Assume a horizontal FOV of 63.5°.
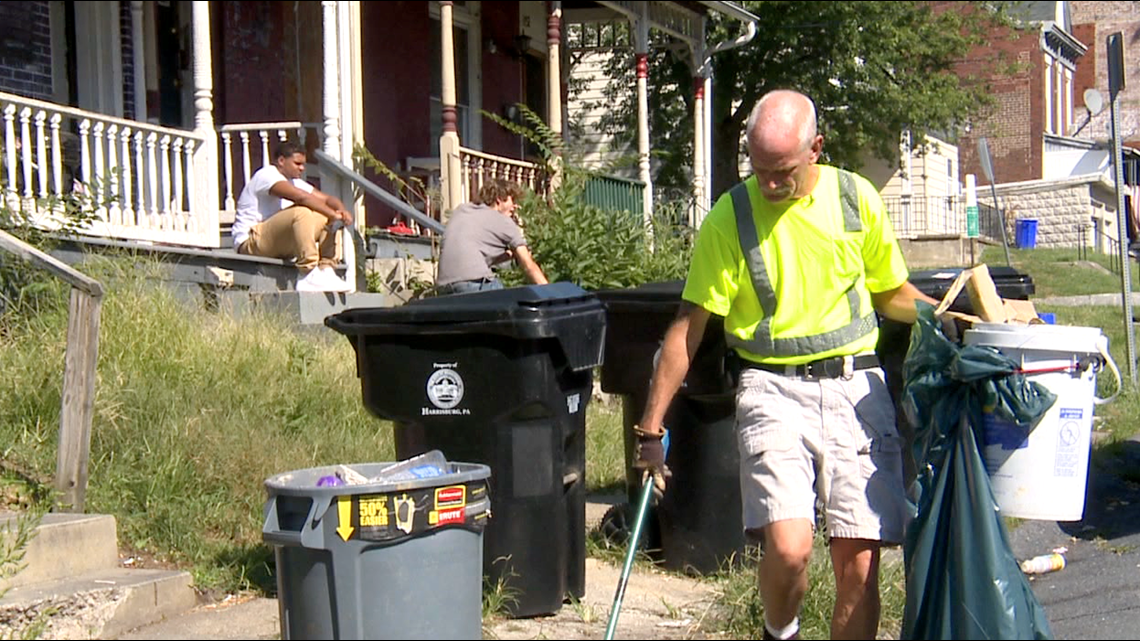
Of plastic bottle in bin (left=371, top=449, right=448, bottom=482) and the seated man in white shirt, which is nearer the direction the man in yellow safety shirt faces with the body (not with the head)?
the plastic bottle in bin

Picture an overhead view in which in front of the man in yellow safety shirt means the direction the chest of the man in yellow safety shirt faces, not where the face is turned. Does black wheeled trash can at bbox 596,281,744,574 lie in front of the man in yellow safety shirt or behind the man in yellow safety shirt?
behind

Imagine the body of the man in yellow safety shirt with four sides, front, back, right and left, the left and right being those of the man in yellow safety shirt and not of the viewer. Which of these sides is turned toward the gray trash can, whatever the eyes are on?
right

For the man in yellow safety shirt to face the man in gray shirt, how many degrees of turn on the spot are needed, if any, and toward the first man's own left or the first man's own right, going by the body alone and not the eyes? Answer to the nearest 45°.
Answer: approximately 135° to the first man's own right

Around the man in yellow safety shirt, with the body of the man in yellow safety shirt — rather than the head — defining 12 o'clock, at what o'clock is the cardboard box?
The cardboard box is roughly at 8 o'clock from the man in yellow safety shirt.

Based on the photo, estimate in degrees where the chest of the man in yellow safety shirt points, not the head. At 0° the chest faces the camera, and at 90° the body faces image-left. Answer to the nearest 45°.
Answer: approximately 0°

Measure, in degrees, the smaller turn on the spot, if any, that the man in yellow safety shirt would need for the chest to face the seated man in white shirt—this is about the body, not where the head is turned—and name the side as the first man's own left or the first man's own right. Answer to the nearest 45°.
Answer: approximately 135° to the first man's own right

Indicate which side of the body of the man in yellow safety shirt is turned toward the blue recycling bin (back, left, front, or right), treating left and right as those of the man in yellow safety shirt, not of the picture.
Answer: back

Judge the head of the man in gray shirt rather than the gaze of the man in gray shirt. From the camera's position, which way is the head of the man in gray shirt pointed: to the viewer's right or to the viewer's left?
to the viewer's right

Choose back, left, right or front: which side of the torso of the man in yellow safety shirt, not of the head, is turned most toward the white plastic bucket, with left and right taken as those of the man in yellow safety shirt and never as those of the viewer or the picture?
left

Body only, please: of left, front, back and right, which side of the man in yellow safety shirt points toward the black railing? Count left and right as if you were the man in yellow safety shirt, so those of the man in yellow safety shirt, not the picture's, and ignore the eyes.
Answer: back

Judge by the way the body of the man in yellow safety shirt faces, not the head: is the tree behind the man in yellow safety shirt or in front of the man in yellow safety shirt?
behind
